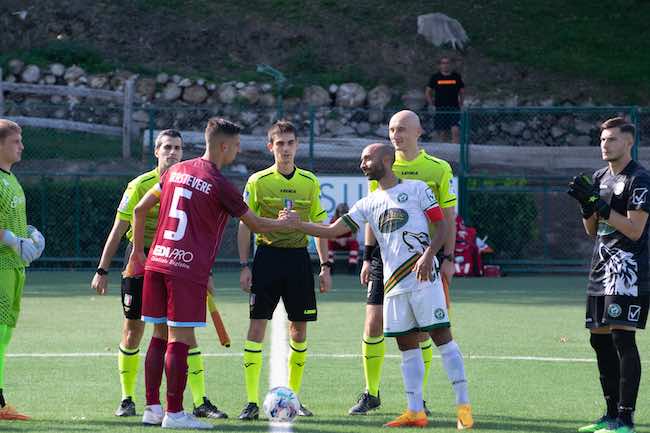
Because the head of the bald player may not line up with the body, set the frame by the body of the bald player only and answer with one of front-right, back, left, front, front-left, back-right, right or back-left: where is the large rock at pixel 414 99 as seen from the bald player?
back-right

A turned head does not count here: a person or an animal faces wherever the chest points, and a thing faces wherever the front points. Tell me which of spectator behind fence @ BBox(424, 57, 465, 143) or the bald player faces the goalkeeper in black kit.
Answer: the spectator behind fence

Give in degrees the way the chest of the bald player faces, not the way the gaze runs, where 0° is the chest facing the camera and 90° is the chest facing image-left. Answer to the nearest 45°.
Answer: approximately 45°

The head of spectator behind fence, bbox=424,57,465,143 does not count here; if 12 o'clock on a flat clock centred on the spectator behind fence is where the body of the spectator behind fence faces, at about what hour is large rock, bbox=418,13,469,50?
The large rock is roughly at 6 o'clock from the spectator behind fence.

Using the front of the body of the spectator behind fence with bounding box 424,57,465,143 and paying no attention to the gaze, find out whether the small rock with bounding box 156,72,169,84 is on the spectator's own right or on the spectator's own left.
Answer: on the spectator's own right

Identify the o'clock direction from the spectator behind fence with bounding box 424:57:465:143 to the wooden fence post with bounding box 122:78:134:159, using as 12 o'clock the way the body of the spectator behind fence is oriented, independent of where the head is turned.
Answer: The wooden fence post is roughly at 3 o'clock from the spectator behind fence.

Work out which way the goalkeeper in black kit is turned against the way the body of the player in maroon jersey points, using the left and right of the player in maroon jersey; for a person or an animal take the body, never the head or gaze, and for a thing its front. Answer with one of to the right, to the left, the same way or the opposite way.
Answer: the opposite way

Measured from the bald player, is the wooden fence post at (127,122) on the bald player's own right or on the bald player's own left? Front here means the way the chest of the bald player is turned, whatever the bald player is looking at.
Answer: on the bald player's own right

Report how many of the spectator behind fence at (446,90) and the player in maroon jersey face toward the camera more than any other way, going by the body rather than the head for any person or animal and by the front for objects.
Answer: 1

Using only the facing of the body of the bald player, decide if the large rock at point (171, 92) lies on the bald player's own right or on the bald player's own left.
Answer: on the bald player's own right

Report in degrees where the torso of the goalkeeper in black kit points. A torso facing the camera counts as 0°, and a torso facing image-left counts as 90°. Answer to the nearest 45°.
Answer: approximately 45°

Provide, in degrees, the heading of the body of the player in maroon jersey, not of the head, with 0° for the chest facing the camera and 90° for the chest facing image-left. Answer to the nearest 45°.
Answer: approximately 225°

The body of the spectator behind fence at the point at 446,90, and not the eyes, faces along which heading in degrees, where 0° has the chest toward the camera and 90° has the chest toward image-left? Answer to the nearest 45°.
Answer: approximately 0°
